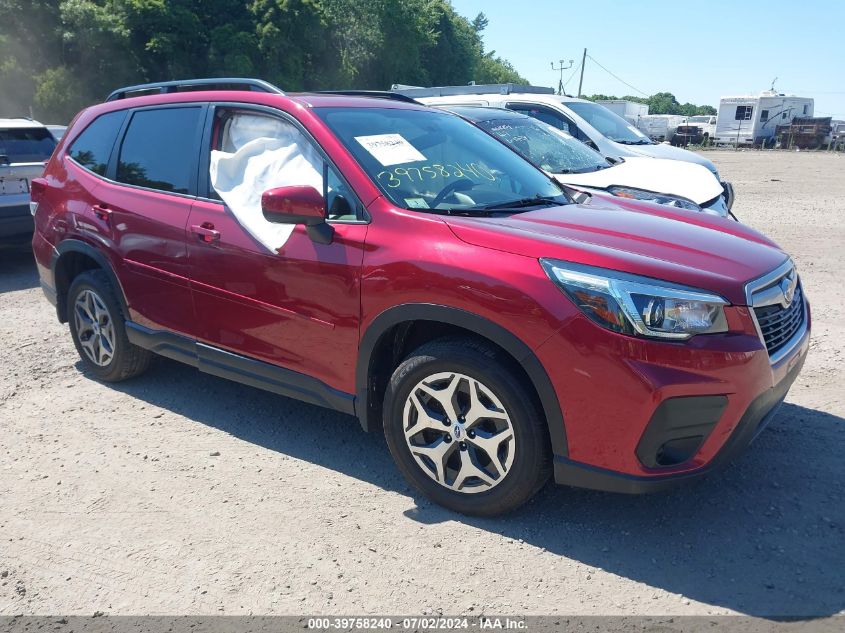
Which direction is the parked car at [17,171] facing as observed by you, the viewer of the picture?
facing away from the viewer

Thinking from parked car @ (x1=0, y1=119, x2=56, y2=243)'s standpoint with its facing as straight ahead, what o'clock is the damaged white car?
The damaged white car is roughly at 4 o'clock from the parked car.

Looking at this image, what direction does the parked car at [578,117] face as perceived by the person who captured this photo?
facing the viewer and to the right of the viewer

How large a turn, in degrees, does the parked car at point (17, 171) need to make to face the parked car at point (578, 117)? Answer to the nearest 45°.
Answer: approximately 90° to its right

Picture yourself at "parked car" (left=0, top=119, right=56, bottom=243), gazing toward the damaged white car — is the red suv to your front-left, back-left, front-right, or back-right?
front-right

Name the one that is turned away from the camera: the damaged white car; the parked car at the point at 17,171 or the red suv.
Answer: the parked car

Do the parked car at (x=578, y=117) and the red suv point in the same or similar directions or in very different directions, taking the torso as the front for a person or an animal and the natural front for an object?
same or similar directions

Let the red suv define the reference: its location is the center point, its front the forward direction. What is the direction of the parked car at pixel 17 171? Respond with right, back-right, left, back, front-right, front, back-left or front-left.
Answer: back

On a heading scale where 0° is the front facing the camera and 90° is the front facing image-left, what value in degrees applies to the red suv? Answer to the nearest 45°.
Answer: approximately 315°

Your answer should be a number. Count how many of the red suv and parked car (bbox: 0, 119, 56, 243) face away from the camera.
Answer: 1

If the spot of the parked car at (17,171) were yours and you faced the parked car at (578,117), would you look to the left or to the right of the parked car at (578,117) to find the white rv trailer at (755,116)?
left

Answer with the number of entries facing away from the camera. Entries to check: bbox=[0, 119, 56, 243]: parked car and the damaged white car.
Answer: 1

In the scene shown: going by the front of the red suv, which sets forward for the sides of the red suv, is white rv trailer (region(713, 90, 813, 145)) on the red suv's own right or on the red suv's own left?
on the red suv's own left

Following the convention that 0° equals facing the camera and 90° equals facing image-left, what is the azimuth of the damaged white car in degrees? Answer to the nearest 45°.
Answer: approximately 315°

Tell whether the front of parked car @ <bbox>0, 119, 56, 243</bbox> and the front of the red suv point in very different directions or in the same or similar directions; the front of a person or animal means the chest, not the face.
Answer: very different directions
